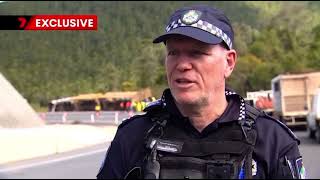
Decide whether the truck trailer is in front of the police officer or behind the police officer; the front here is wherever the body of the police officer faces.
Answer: behind

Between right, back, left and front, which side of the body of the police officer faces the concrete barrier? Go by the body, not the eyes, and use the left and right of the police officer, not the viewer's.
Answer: back

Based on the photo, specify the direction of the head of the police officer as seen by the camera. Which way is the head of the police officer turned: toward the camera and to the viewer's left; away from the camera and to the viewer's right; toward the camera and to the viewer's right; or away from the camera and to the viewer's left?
toward the camera and to the viewer's left
